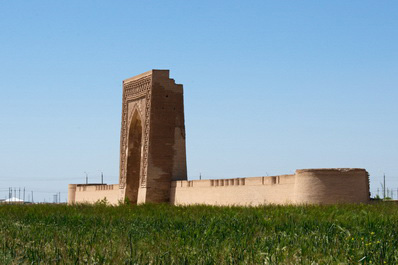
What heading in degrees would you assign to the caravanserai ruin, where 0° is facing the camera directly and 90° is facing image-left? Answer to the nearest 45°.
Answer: approximately 45°
